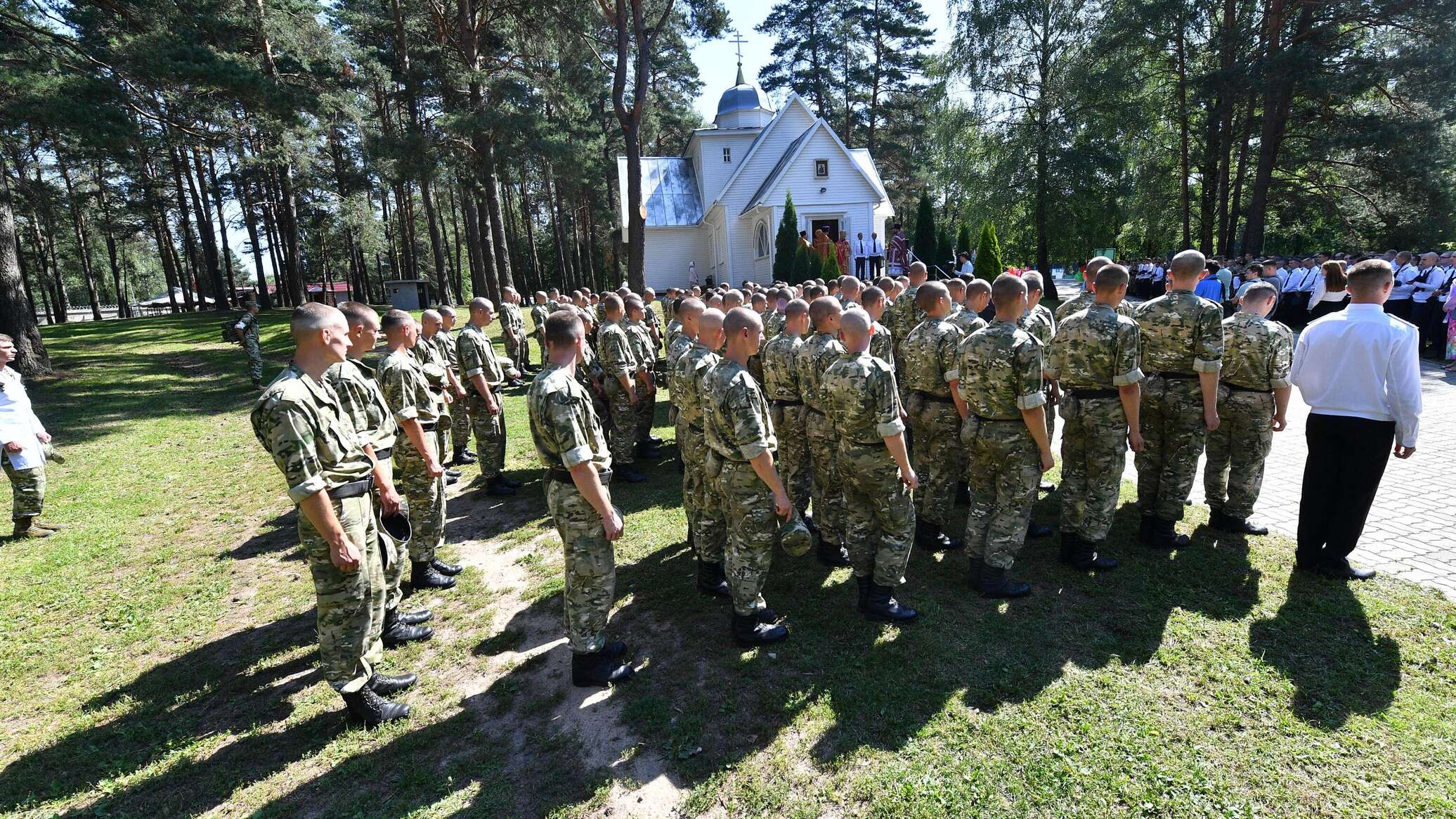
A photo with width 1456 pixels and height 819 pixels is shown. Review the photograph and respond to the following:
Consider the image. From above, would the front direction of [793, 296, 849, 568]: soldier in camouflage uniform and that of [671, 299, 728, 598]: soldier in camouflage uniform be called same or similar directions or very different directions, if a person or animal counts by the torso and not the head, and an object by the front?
same or similar directions

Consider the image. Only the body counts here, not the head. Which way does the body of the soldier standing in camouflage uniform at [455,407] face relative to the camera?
to the viewer's right

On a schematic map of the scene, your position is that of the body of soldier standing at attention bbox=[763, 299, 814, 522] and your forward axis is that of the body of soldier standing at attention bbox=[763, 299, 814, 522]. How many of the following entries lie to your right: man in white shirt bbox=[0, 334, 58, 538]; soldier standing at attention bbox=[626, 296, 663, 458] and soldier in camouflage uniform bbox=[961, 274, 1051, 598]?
1

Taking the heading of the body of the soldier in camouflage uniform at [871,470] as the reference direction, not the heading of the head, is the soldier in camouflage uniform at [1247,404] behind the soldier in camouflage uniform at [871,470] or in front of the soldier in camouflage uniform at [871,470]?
in front

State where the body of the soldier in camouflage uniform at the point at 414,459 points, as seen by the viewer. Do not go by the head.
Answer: to the viewer's right

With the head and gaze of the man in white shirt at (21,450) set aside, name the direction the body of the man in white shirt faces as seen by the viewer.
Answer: to the viewer's right

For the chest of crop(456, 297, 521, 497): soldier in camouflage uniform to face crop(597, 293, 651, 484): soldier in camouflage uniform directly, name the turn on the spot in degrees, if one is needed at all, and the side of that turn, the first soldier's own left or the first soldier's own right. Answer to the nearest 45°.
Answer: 0° — they already face them

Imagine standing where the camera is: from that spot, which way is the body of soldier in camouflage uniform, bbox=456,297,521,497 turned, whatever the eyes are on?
to the viewer's right

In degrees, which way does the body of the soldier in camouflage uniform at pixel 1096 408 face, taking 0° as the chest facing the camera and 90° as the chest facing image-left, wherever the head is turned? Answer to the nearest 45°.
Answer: approximately 225°

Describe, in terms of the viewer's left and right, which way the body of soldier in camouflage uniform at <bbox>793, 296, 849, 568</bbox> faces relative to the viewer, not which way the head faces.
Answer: facing away from the viewer and to the right of the viewer

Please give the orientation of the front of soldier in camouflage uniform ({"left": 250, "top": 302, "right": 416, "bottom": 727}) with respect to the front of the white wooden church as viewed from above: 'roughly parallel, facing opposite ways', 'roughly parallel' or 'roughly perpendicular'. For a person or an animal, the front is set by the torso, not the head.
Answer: roughly perpendicular
